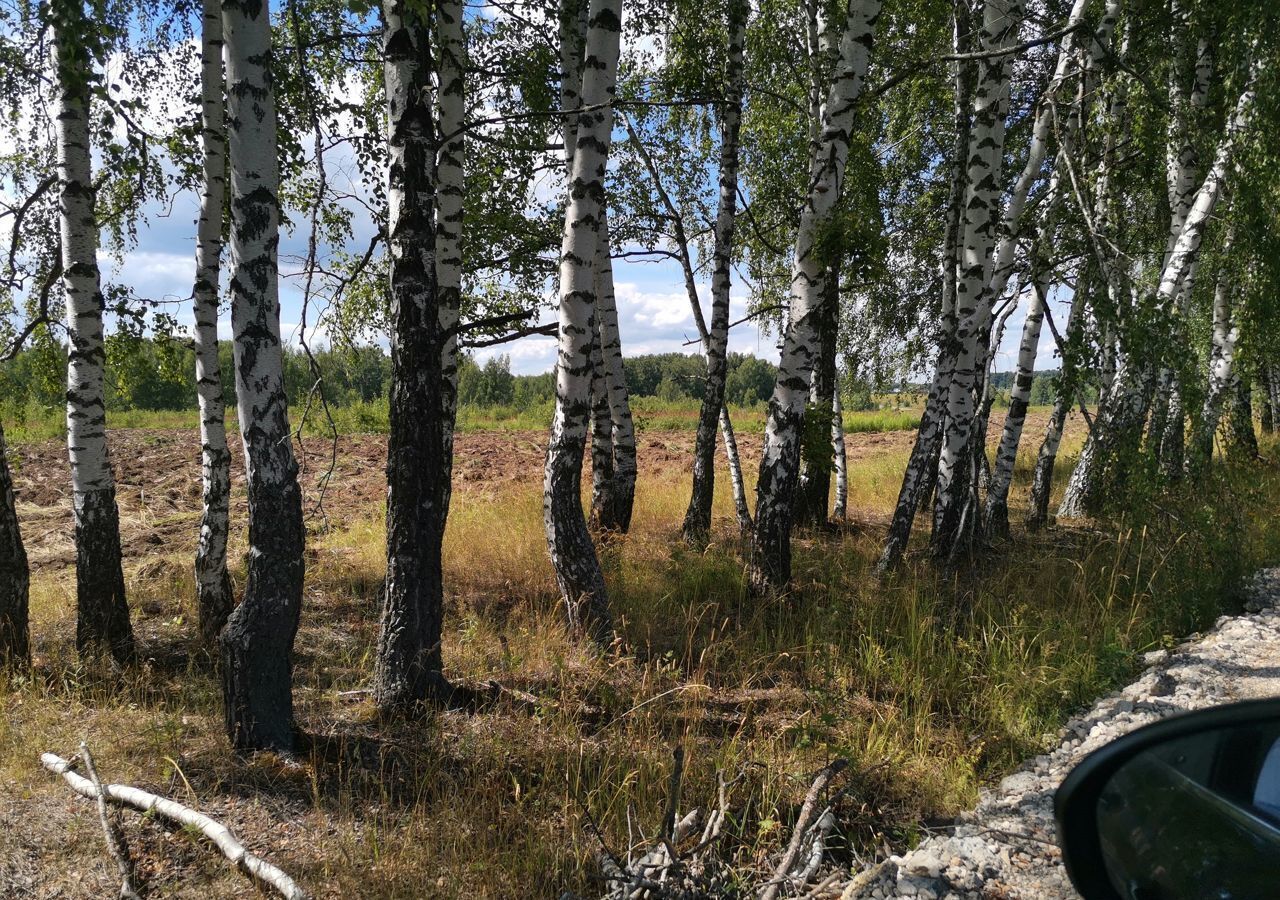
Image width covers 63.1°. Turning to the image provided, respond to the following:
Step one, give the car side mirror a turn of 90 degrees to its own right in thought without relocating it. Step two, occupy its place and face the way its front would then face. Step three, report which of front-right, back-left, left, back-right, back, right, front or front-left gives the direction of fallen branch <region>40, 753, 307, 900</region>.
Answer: front

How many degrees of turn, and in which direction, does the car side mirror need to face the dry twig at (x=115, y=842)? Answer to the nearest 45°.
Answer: approximately 90° to its right

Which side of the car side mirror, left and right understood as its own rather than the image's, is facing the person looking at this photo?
front

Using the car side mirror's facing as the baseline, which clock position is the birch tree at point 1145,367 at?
The birch tree is roughly at 6 o'clock from the car side mirror.

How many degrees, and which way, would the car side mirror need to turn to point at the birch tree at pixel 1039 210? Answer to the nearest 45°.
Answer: approximately 180°
